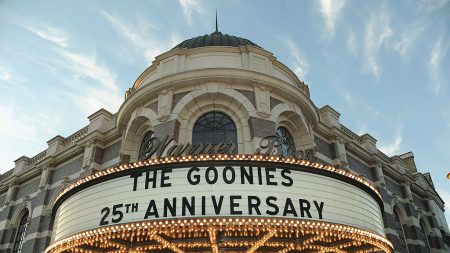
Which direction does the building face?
toward the camera
